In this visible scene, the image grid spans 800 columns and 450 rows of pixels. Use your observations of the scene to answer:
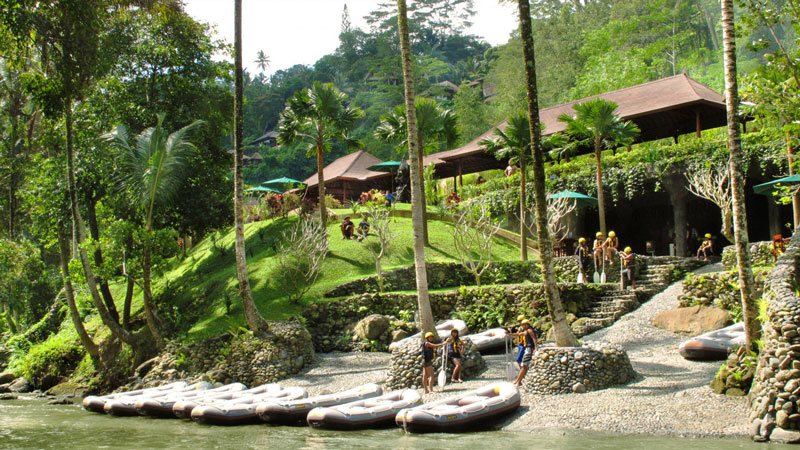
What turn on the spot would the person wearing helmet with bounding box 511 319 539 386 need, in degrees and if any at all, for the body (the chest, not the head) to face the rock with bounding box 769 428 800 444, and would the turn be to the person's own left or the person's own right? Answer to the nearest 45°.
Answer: approximately 90° to the person's own left

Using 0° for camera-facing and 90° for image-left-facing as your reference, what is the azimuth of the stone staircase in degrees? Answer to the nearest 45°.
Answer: approximately 45°

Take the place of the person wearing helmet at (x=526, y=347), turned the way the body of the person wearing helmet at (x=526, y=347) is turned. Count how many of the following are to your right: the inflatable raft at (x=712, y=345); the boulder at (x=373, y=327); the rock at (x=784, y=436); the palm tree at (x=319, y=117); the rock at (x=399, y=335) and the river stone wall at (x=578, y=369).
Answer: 3

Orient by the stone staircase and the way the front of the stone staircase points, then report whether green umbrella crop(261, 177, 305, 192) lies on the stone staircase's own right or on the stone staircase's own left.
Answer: on the stone staircase's own right

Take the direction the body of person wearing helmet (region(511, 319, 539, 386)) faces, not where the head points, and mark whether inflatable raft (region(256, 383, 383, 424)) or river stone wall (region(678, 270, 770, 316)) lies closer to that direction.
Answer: the inflatable raft
